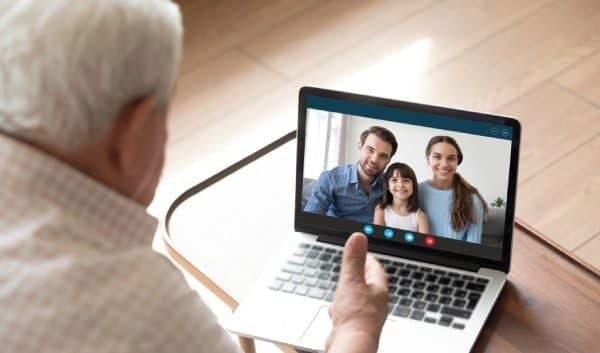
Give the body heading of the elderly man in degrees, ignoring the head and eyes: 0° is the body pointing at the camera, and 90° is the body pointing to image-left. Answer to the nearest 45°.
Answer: approximately 225°

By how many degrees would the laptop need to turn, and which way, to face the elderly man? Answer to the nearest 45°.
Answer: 0° — it already faces them

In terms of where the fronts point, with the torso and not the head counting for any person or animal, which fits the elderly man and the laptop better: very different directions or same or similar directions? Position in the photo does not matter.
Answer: very different directions

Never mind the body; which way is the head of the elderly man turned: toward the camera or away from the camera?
away from the camera

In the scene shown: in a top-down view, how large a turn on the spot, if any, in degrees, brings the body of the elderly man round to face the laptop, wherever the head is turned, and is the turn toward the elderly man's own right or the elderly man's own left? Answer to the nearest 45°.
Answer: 0° — they already face it
